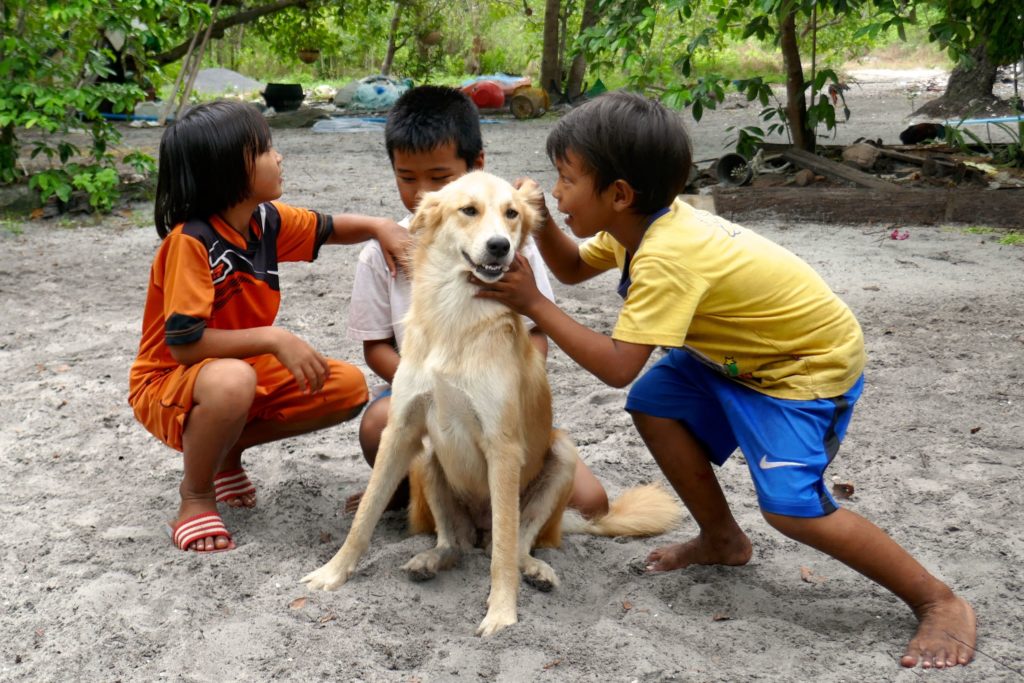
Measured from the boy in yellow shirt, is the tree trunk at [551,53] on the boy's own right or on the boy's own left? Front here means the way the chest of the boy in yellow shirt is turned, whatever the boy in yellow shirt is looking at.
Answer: on the boy's own right

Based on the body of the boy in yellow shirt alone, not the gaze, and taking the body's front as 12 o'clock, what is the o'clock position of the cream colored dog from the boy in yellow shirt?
The cream colored dog is roughly at 12 o'clock from the boy in yellow shirt.

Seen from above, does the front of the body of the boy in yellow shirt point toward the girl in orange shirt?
yes

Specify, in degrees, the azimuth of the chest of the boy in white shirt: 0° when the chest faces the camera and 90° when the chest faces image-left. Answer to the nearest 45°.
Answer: approximately 0°

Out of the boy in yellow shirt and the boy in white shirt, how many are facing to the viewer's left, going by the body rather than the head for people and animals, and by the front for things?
1

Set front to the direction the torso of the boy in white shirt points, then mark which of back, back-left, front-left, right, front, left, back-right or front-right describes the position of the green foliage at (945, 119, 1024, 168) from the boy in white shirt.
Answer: back-left

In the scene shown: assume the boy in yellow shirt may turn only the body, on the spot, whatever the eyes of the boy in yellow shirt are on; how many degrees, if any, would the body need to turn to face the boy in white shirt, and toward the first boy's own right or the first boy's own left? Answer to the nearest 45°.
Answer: approximately 45° to the first boy's own right

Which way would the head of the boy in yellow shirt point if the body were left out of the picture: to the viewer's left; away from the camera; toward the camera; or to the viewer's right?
to the viewer's left

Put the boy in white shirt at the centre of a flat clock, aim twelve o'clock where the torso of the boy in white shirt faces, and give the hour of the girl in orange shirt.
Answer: The girl in orange shirt is roughly at 2 o'clock from the boy in white shirt.

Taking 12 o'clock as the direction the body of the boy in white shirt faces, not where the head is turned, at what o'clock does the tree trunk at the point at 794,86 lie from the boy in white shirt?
The tree trunk is roughly at 7 o'clock from the boy in white shirt.

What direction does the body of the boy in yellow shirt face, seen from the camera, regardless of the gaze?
to the viewer's left

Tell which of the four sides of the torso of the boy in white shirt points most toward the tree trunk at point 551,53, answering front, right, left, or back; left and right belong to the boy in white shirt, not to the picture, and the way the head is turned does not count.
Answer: back

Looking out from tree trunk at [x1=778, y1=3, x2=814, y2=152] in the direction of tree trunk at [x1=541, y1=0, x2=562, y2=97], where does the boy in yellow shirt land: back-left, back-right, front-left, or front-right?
back-left

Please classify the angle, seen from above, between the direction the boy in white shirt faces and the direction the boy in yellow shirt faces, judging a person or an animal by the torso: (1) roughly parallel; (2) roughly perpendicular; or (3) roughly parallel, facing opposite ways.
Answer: roughly perpendicular
